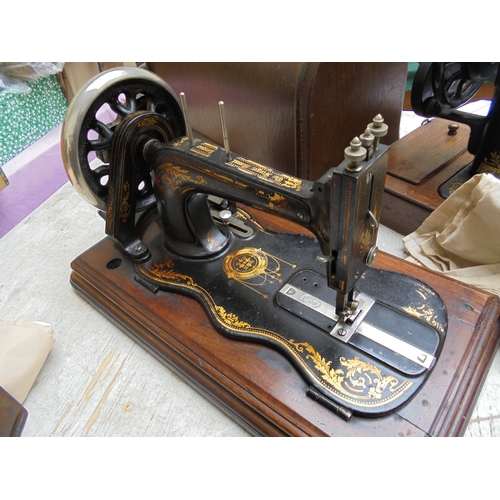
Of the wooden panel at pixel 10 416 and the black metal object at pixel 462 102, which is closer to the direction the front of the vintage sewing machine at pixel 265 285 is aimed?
the black metal object

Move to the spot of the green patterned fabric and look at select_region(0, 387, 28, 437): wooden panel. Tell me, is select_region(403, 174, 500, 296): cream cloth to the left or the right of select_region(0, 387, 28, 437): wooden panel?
left

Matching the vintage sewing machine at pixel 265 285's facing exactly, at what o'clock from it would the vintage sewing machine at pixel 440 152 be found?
the vintage sewing machine at pixel 440 152 is roughly at 12 o'clock from the vintage sewing machine at pixel 265 285.

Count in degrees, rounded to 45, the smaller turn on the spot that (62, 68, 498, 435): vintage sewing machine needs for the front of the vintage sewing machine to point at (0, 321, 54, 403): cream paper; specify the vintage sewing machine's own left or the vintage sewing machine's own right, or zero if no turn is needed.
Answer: approximately 135° to the vintage sewing machine's own left

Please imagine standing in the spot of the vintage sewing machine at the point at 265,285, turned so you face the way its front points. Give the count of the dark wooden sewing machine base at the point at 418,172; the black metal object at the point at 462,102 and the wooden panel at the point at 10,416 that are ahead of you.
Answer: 2

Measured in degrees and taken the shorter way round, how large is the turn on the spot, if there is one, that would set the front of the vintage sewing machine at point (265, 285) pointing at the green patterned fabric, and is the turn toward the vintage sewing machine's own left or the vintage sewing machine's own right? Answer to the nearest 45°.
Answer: approximately 90° to the vintage sewing machine's own left

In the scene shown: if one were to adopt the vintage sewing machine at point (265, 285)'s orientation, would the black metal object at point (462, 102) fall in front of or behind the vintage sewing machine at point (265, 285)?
in front

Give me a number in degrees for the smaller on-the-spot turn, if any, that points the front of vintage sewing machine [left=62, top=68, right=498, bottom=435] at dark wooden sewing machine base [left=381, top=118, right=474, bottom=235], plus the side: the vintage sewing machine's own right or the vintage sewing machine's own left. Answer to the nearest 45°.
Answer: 0° — it already faces it

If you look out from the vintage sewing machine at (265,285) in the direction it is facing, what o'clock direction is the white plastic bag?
The white plastic bag is roughly at 9 o'clock from the vintage sewing machine.

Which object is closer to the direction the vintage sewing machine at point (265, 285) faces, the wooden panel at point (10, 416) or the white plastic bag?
the white plastic bag

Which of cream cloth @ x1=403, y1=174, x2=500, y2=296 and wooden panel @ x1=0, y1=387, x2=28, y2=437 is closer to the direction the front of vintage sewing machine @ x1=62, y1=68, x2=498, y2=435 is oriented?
the cream cloth

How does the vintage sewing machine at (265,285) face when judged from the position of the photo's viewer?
facing away from the viewer and to the right of the viewer
